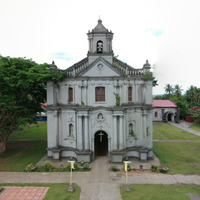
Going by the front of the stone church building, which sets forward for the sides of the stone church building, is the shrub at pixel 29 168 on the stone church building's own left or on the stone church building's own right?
on the stone church building's own right

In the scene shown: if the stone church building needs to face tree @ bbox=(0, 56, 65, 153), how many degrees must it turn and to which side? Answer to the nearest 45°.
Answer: approximately 90° to its right

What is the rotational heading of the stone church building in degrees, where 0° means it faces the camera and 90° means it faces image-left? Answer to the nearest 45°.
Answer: approximately 0°
